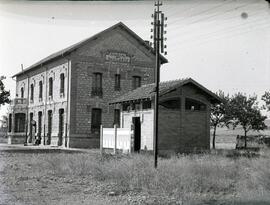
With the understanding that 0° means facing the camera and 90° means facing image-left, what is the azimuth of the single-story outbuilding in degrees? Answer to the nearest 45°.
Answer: approximately 45°

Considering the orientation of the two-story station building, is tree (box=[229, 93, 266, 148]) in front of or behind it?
behind

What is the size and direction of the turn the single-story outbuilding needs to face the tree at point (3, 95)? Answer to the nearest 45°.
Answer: approximately 90° to its right

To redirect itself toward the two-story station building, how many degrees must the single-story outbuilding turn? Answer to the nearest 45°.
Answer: approximately 90° to its right

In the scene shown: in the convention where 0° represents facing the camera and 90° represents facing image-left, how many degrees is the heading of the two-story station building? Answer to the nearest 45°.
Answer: approximately 45°
